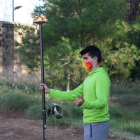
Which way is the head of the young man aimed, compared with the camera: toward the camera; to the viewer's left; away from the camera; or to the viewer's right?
to the viewer's left

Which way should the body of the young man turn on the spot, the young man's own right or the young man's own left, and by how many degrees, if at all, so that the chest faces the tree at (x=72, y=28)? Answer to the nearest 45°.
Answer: approximately 90° to the young man's own right

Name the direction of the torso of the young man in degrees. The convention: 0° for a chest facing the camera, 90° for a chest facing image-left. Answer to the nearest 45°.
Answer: approximately 90°
